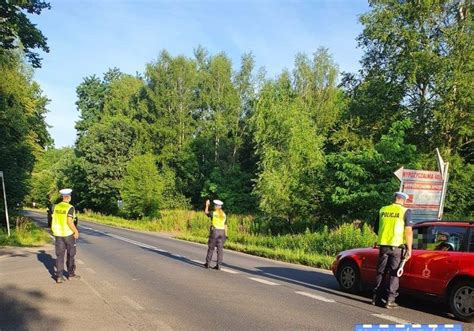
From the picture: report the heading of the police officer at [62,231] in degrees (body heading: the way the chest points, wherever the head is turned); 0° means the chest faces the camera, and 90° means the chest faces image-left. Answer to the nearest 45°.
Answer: approximately 225°

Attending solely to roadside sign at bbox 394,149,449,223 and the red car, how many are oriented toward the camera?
1

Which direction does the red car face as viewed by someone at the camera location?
facing away from the viewer and to the left of the viewer

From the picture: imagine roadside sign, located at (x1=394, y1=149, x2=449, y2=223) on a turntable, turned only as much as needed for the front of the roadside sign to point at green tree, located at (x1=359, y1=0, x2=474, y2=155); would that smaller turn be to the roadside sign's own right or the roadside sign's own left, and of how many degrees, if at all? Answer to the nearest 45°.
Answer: approximately 180°

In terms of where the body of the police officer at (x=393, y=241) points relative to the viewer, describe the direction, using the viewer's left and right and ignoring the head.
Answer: facing away from the viewer and to the right of the viewer

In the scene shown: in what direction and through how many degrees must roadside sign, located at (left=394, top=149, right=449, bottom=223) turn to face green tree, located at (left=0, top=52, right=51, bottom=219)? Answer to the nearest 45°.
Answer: approximately 90° to its right

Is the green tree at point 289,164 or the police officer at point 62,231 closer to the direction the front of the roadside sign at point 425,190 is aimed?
the police officer

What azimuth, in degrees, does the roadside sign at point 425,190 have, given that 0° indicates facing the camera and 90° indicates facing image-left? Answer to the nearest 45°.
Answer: approximately 0°

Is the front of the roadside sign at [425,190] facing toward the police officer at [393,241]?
yes

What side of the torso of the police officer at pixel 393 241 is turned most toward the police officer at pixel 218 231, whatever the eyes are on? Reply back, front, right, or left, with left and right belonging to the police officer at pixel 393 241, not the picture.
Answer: left
